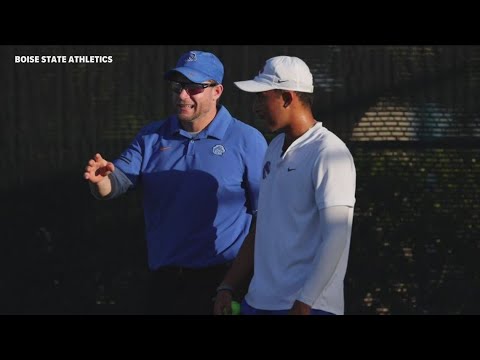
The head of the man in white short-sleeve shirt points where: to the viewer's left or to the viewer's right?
to the viewer's left

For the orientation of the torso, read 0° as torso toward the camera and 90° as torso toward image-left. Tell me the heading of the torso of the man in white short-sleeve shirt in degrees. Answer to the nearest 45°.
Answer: approximately 45°

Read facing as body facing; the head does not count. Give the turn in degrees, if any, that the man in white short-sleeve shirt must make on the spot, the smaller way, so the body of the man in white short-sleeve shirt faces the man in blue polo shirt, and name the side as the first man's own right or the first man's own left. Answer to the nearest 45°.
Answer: approximately 90° to the first man's own right
